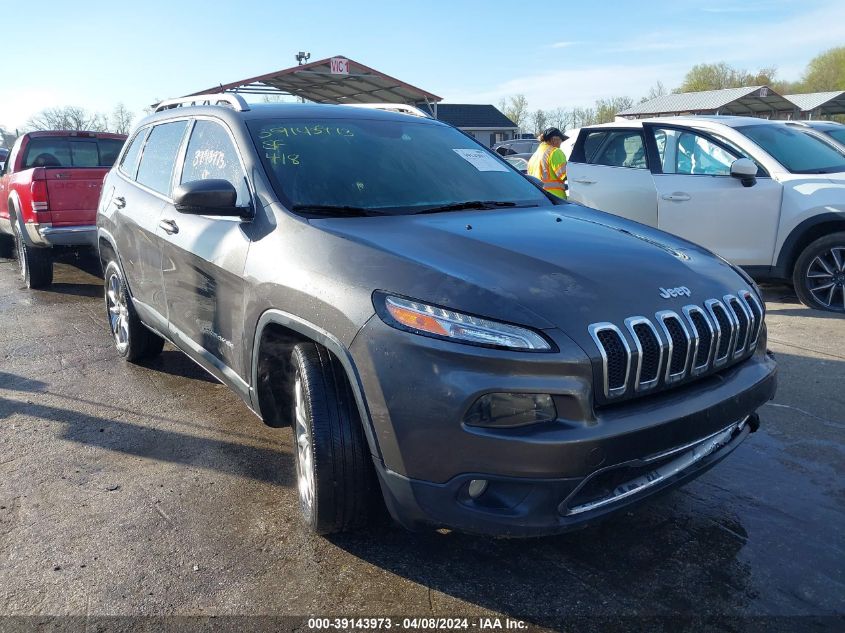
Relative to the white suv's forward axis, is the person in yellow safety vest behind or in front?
behind

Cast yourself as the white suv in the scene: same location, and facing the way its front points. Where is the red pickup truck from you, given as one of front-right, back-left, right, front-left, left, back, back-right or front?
back-right

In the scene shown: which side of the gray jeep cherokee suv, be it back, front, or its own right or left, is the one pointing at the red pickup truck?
back

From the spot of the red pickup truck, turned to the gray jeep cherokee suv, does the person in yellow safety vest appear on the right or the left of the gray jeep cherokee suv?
left

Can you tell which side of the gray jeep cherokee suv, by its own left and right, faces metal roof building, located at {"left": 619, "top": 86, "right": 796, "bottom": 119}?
left

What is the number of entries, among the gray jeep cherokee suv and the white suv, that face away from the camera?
0

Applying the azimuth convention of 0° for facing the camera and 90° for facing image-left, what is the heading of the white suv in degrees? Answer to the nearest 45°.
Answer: approximately 315°

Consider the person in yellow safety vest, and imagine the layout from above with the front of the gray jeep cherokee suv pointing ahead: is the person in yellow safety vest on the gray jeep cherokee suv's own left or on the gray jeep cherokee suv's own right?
on the gray jeep cherokee suv's own left
